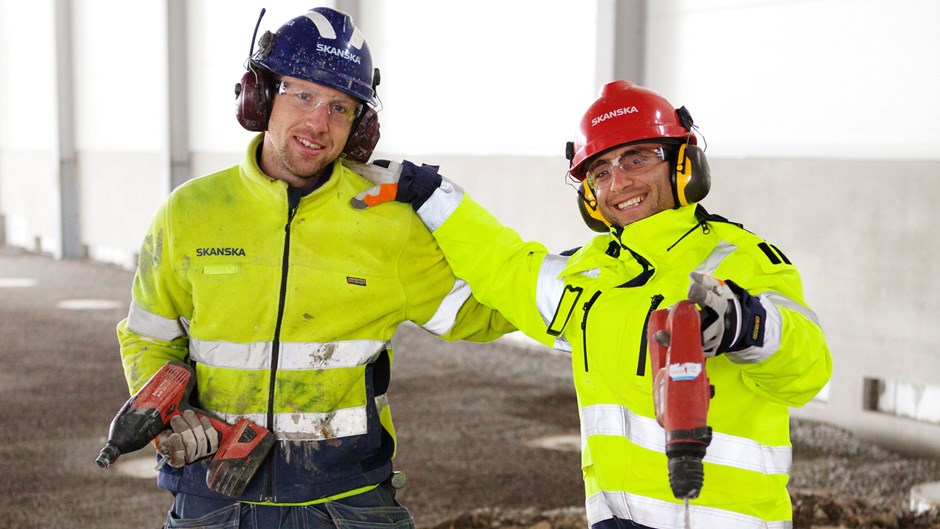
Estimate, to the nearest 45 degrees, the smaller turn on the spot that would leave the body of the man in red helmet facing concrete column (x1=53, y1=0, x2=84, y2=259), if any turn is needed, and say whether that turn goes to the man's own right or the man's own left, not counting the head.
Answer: approximately 90° to the man's own right

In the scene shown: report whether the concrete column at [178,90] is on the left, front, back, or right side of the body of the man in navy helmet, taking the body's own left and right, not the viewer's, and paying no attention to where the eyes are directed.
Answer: back

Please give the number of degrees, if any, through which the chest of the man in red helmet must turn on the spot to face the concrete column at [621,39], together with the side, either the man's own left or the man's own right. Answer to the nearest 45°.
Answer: approximately 135° to the man's own right

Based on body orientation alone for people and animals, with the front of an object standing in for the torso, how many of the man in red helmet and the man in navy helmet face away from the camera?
0

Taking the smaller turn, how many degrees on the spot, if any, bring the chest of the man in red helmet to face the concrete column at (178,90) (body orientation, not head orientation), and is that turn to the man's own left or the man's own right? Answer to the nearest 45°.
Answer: approximately 90° to the man's own right

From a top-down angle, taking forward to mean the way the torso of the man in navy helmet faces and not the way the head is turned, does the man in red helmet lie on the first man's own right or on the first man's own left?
on the first man's own left

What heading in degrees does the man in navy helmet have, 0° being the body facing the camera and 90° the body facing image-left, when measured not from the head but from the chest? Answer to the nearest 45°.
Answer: approximately 0°

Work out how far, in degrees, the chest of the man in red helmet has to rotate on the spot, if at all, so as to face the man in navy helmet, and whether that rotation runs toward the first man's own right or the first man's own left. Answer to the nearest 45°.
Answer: approximately 45° to the first man's own right
